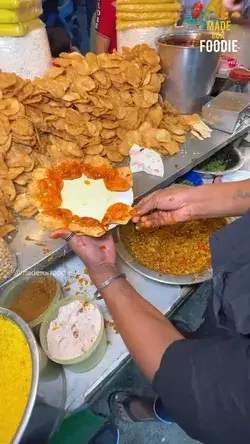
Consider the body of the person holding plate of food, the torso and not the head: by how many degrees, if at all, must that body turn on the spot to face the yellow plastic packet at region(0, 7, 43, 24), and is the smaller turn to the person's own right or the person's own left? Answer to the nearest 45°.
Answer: approximately 45° to the person's own right

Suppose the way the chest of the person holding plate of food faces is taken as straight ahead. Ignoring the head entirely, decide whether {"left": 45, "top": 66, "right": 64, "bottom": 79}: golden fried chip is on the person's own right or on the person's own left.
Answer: on the person's own right

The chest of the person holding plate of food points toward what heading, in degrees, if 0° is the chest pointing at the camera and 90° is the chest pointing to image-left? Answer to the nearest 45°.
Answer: approximately 90°

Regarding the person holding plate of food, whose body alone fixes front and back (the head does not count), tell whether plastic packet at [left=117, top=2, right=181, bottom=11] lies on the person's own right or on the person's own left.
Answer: on the person's own right

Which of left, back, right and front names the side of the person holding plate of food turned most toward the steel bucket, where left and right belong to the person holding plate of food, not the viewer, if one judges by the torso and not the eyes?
right

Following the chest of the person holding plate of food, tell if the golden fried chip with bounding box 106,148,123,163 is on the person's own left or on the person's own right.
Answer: on the person's own right

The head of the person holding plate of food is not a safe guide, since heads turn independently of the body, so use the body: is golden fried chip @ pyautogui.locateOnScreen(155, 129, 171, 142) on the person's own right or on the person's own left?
on the person's own right

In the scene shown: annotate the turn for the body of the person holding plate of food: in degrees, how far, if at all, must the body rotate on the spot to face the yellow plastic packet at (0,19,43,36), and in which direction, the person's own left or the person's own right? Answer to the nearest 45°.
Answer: approximately 45° to the person's own right
